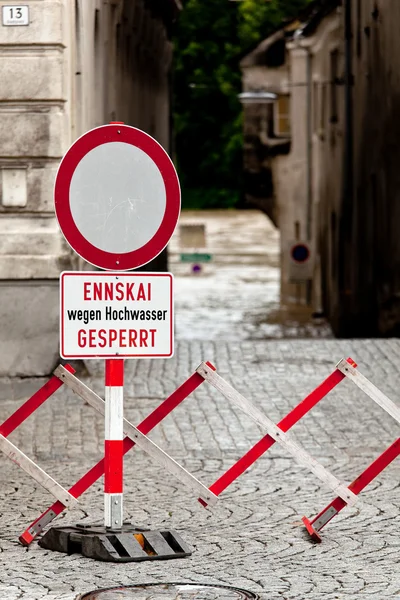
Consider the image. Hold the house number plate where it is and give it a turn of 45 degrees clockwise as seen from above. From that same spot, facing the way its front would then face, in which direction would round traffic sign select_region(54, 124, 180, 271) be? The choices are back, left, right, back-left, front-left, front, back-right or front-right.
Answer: front-left

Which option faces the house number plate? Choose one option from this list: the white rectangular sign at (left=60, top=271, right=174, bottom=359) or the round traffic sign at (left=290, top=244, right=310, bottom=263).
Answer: the round traffic sign

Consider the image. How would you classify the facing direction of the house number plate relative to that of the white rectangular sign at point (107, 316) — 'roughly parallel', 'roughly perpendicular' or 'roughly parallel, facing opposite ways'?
roughly parallel

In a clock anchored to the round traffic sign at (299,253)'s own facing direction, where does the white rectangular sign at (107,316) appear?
The white rectangular sign is roughly at 12 o'clock from the round traffic sign.

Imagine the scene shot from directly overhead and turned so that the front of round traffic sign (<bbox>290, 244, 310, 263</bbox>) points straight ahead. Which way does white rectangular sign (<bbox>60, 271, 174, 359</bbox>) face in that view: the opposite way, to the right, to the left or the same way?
the same way

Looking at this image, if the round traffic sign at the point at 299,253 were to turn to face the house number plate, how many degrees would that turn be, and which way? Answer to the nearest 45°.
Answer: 0° — it already faces it

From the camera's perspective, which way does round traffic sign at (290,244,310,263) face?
toward the camera

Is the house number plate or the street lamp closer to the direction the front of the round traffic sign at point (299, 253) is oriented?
the house number plate

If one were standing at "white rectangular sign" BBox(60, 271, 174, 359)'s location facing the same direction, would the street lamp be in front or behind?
behind

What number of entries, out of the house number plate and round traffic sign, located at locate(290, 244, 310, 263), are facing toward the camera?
2

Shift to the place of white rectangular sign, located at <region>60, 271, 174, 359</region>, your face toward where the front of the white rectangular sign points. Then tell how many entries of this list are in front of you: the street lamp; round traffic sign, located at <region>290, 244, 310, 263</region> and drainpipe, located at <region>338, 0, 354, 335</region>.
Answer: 0

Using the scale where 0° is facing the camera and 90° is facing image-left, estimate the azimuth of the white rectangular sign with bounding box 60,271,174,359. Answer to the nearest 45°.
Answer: approximately 0°

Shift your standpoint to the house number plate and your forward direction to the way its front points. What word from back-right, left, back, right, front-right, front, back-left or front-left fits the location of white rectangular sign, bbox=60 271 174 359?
front

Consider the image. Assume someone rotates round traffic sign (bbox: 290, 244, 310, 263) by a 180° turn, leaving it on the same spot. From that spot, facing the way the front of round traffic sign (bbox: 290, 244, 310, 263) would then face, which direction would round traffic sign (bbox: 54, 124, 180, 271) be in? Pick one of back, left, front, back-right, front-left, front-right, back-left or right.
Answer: back

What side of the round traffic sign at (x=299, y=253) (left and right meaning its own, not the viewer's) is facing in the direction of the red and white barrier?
front

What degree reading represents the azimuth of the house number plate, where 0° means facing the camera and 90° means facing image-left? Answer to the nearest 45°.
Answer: approximately 0°

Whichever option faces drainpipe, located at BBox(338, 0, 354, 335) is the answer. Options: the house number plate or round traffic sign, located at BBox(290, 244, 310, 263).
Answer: the round traffic sign
